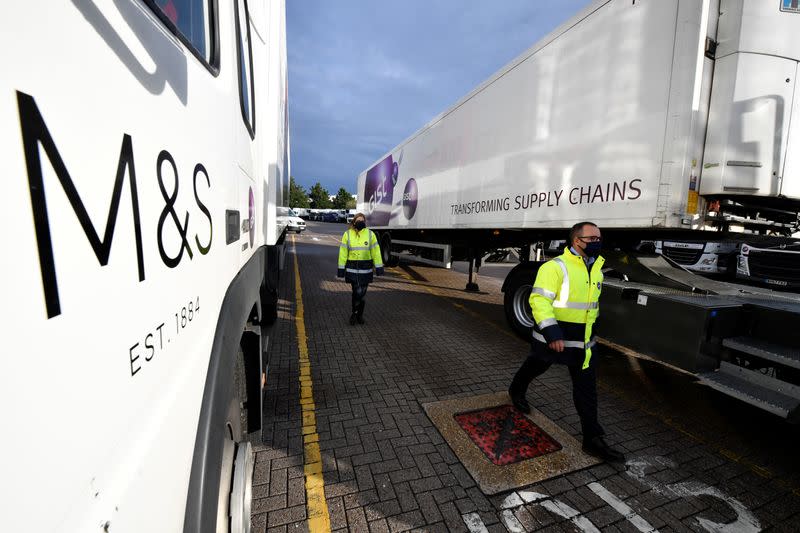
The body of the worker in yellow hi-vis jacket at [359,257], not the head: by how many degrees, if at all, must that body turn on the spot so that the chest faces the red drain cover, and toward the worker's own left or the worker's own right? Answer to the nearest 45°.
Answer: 0° — they already face it

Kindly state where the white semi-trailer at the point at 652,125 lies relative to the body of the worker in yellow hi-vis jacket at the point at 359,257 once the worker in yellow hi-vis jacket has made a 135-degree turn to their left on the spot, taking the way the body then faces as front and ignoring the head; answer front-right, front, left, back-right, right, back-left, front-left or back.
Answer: right

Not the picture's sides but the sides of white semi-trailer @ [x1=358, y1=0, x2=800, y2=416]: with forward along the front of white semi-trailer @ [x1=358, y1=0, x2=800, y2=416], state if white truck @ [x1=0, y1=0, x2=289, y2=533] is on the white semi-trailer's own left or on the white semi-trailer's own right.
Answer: on the white semi-trailer's own right

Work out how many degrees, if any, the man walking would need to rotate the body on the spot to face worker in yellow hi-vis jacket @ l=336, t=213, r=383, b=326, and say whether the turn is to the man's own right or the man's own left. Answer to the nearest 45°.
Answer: approximately 180°

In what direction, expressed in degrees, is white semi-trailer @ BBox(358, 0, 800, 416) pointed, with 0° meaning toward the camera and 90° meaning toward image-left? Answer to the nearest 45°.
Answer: approximately 315°

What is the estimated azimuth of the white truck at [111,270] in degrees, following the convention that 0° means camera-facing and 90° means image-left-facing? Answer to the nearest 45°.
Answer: approximately 45°

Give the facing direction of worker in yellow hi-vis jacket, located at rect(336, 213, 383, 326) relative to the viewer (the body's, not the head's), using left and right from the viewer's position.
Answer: facing the viewer

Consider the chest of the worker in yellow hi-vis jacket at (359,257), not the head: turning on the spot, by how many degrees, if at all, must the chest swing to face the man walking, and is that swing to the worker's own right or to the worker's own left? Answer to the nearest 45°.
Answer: approximately 45° to the worker's own left

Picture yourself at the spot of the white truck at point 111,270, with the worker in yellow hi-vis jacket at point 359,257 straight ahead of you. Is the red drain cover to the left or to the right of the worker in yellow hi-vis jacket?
right

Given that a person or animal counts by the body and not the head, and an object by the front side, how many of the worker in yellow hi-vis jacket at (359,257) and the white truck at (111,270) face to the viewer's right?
0
